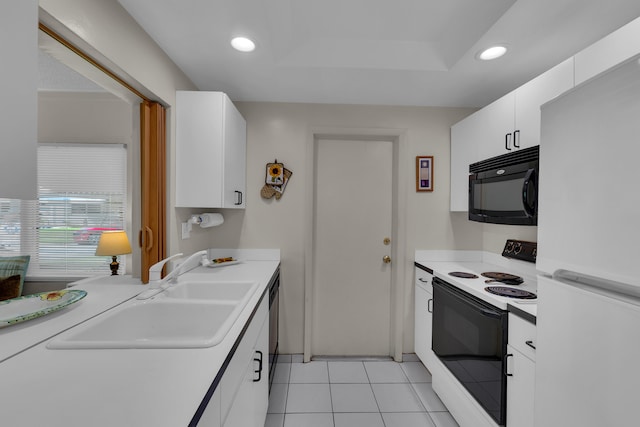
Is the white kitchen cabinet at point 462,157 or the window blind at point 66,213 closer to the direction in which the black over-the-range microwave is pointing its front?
the window blind

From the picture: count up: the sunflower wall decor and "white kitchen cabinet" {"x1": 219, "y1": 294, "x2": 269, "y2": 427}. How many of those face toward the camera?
1

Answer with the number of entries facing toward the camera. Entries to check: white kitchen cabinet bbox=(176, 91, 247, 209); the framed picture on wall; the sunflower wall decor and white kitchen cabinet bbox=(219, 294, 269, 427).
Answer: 2

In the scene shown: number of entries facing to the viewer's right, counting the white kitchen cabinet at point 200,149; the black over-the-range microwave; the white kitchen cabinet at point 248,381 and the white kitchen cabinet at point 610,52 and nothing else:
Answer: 2

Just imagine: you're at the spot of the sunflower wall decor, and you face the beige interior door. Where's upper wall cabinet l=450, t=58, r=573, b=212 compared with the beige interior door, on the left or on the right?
right

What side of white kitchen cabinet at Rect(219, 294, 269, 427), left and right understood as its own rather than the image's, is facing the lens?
right

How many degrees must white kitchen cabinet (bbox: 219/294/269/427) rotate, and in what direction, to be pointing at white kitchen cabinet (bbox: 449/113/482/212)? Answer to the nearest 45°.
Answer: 0° — it already faces it

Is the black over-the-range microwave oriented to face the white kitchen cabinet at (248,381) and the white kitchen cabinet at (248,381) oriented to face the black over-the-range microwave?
yes

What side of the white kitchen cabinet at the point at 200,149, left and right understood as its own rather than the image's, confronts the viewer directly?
right

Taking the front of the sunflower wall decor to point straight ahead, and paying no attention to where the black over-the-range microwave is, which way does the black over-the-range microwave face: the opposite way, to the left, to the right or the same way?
to the right
